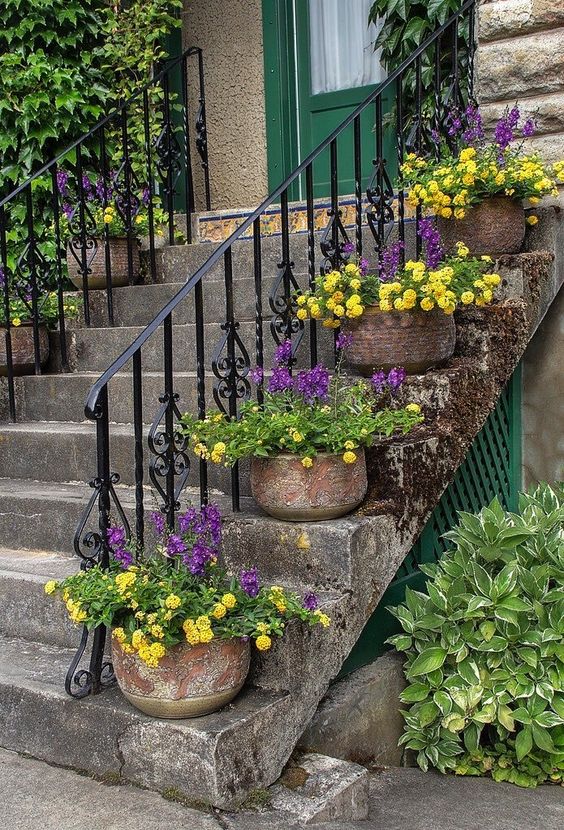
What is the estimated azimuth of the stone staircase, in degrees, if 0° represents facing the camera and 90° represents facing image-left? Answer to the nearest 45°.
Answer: approximately 45°

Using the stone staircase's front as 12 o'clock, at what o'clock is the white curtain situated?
The white curtain is roughly at 5 o'clock from the stone staircase.

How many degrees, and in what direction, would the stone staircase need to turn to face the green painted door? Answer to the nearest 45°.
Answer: approximately 135° to its right

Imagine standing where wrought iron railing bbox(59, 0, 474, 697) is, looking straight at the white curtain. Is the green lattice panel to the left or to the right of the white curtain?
right
